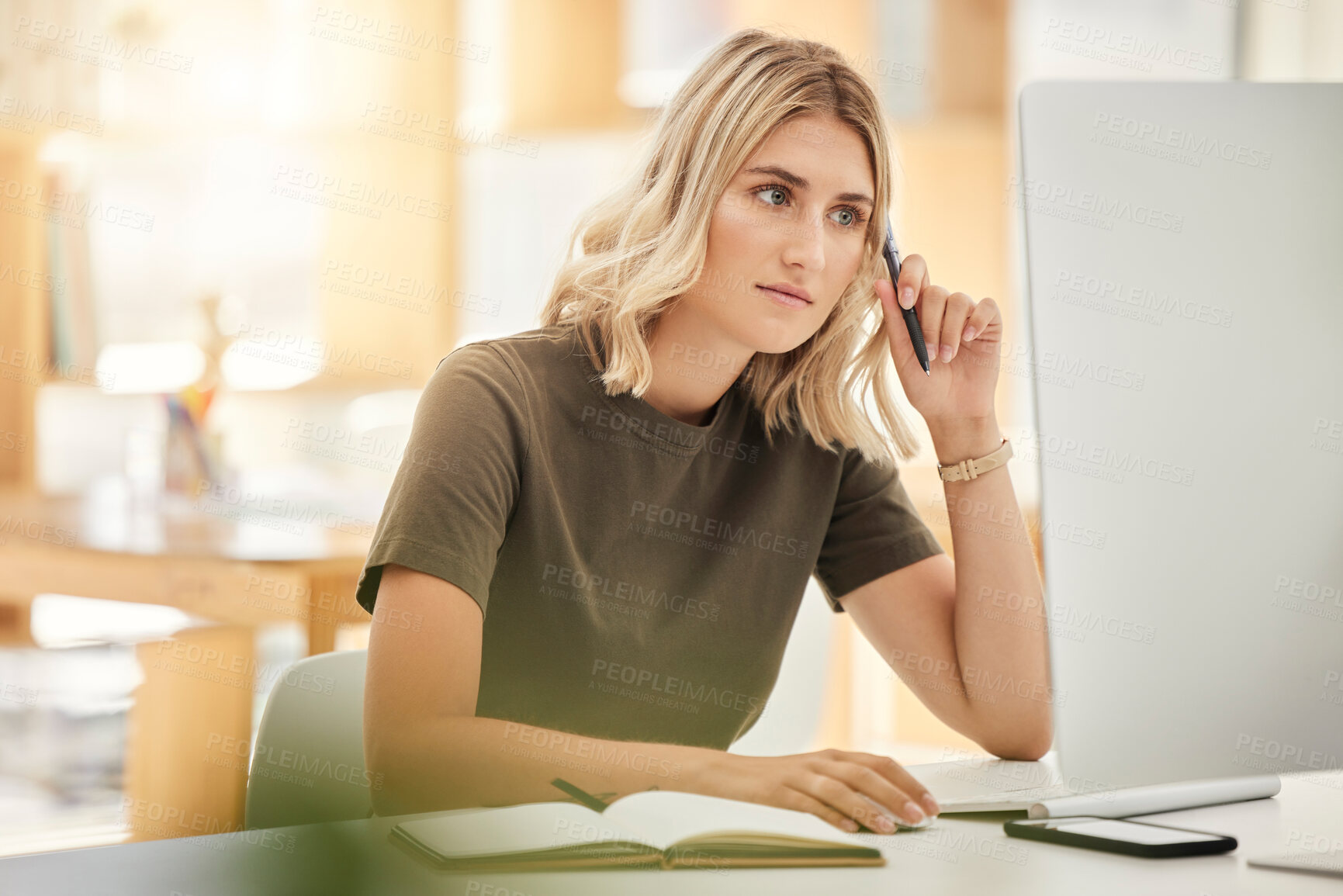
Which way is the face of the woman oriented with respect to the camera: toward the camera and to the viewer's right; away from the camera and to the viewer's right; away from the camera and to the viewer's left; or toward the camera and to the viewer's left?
toward the camera and to the viewer's right

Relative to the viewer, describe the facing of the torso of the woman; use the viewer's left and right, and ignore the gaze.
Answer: facing the viewer and to the right of the viewer

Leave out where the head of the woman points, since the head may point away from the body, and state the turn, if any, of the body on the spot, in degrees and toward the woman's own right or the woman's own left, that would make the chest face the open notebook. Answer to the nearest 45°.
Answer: approximately 45° to the woman's own right
